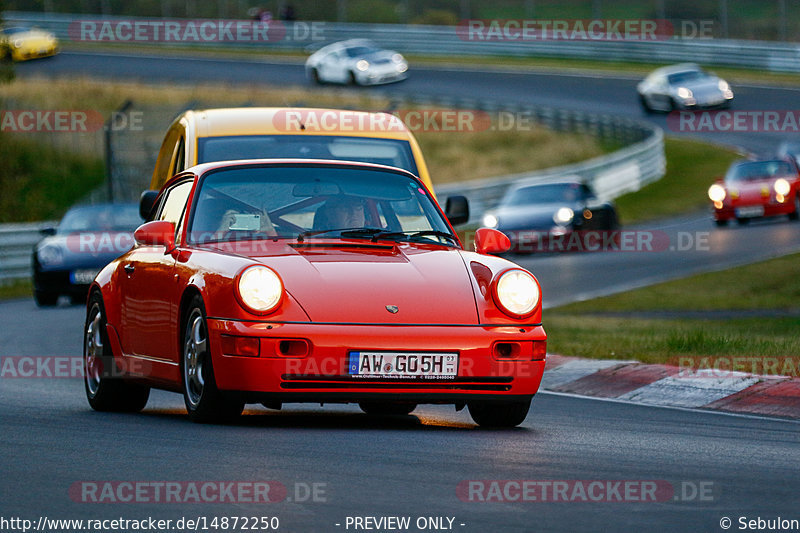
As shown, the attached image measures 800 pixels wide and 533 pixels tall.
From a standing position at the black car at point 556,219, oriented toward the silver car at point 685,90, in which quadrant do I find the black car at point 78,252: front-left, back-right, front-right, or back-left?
back-left

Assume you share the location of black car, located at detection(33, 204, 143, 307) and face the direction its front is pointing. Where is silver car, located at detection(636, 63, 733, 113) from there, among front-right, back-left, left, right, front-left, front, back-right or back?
back-left

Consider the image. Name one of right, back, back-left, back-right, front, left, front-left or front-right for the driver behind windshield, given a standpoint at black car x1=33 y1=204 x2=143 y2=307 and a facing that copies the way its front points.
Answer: front

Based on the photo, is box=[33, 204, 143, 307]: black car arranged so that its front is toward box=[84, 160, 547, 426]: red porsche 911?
yes

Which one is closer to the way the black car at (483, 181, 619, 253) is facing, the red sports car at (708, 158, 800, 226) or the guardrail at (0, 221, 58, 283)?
the guardrail

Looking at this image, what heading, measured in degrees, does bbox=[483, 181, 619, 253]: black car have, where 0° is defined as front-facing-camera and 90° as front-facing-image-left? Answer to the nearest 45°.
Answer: approximately 45°

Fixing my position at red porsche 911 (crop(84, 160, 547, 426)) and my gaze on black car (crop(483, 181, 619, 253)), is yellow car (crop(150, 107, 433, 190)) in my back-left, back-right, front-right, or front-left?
front-left

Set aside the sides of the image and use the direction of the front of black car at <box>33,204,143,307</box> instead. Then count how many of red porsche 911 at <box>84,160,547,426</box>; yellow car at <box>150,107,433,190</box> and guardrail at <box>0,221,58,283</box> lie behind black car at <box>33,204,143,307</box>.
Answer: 1

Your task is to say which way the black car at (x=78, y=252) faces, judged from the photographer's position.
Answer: facing the viewer

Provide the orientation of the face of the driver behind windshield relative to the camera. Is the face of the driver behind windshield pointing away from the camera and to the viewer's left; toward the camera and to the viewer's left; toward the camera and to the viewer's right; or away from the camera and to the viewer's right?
toward the camera and to the viewer's right

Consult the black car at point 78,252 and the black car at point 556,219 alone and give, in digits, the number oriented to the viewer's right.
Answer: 0

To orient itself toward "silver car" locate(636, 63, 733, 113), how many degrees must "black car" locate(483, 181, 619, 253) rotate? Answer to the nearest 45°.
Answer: approximately 135° to its right

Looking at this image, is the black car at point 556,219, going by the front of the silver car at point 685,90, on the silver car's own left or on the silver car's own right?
on the silver car's own right

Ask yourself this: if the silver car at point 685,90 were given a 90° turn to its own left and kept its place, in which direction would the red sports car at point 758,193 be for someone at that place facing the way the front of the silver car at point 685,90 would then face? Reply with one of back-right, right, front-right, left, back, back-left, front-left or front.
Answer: back-right
